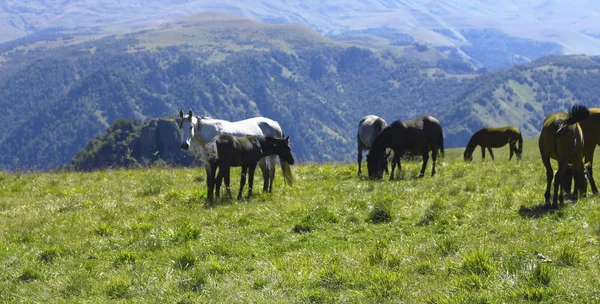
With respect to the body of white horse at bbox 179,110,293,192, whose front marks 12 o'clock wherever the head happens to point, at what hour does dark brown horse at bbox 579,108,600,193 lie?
The dark brown horse is roughly at 7 o'clock from the white horse.

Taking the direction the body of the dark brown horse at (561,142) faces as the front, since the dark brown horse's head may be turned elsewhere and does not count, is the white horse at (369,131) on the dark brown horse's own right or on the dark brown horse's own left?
on the dark brown horse's own left

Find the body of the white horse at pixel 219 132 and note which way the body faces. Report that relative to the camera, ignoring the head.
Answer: to the viewer's left

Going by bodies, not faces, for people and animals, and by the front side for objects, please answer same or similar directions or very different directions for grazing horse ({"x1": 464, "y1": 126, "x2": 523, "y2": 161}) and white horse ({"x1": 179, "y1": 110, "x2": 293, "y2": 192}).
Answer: same or similar directions

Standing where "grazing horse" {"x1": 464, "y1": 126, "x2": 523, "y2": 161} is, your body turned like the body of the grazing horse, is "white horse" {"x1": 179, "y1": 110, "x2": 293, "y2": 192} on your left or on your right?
on your left

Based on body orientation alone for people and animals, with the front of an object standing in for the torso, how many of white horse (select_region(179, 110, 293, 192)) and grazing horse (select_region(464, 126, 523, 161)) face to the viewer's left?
2

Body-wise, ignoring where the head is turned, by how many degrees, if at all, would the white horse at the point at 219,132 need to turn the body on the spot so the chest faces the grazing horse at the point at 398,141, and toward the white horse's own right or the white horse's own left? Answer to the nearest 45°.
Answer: approximately 180°

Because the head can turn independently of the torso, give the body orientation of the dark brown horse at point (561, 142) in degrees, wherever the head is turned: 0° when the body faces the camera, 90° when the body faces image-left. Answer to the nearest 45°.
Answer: approximately 225°

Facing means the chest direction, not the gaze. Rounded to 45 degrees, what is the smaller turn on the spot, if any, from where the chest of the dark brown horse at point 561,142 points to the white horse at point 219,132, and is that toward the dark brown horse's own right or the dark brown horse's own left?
approximately 135° to the dark brown horse's own left

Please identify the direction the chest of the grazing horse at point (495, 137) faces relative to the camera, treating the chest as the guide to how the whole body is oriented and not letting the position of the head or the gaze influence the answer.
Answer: to the viewer's left

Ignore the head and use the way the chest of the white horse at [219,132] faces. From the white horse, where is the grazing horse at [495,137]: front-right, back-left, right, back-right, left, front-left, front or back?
back-right

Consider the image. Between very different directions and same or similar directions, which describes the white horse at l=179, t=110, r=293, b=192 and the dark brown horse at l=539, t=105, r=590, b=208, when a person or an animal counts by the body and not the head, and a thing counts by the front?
very different directions

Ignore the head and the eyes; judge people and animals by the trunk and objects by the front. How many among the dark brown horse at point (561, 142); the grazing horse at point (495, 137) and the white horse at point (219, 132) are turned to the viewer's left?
2

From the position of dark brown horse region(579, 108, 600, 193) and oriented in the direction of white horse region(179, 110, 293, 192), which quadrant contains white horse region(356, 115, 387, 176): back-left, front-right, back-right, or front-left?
front-right
